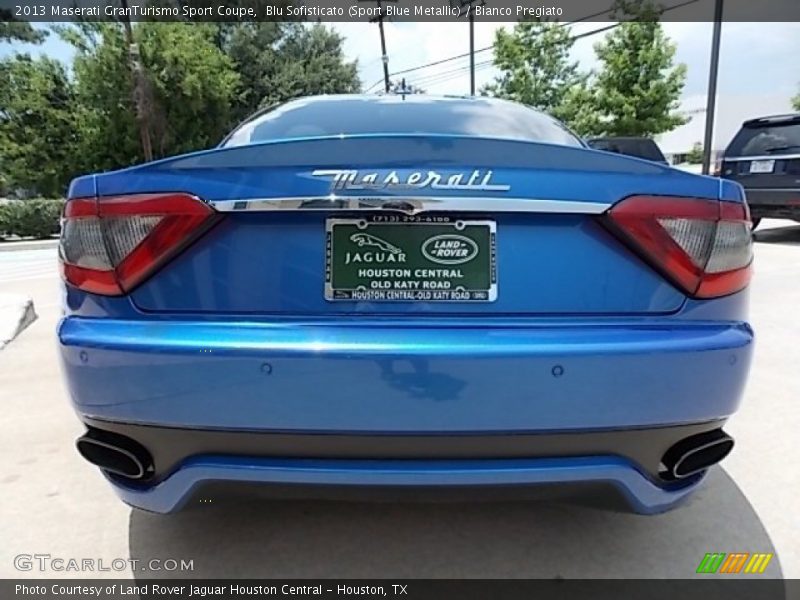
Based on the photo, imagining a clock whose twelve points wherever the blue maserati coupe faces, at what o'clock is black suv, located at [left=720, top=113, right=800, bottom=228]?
The black suv is roughly at 1 o'clock from the blue maserati coupe.

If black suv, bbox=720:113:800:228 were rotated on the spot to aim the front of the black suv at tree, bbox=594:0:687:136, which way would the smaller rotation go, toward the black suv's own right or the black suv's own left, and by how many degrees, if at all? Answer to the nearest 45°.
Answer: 0° — it already faces it

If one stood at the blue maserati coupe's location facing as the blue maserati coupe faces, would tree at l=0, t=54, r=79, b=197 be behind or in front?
in front

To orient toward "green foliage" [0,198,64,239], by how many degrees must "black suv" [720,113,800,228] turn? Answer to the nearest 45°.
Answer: approximately 90° to its left

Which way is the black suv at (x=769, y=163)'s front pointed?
away from the camera

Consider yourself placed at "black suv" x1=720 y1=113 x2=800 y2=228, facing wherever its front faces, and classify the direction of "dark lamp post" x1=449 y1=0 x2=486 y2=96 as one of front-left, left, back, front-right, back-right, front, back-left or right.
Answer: front-left

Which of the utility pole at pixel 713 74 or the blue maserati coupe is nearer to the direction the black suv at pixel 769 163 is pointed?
the utility pole

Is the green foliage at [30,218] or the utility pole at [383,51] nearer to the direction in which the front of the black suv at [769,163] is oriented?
the utility pole

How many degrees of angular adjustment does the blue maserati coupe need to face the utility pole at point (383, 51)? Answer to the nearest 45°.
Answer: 0° — it already faces it

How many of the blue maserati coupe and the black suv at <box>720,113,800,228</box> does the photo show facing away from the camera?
2

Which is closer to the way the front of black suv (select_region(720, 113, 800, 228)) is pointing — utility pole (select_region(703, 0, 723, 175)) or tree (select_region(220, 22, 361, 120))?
the utility pole

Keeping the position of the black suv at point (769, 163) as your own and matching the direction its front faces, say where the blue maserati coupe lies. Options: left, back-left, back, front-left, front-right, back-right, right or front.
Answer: back

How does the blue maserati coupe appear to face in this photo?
away from the camera

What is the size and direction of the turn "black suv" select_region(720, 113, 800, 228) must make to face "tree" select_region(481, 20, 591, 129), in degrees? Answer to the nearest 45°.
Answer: approximately 45° to its left

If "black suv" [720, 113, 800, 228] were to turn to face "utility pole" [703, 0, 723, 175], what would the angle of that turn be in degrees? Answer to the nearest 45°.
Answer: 0° — it already faces it

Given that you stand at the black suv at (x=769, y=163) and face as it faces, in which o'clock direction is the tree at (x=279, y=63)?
The tree is roughly at 10 o'clock from the black suv.

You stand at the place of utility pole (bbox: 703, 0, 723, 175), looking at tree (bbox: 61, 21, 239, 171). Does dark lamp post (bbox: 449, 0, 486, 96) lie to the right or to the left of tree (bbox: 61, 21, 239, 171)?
right

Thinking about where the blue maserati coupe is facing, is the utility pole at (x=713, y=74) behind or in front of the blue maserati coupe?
in front

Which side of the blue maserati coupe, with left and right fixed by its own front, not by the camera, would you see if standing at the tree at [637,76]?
front

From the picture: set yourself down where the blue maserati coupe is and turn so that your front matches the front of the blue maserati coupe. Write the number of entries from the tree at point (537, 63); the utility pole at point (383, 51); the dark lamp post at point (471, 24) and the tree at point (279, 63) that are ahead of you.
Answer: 4
